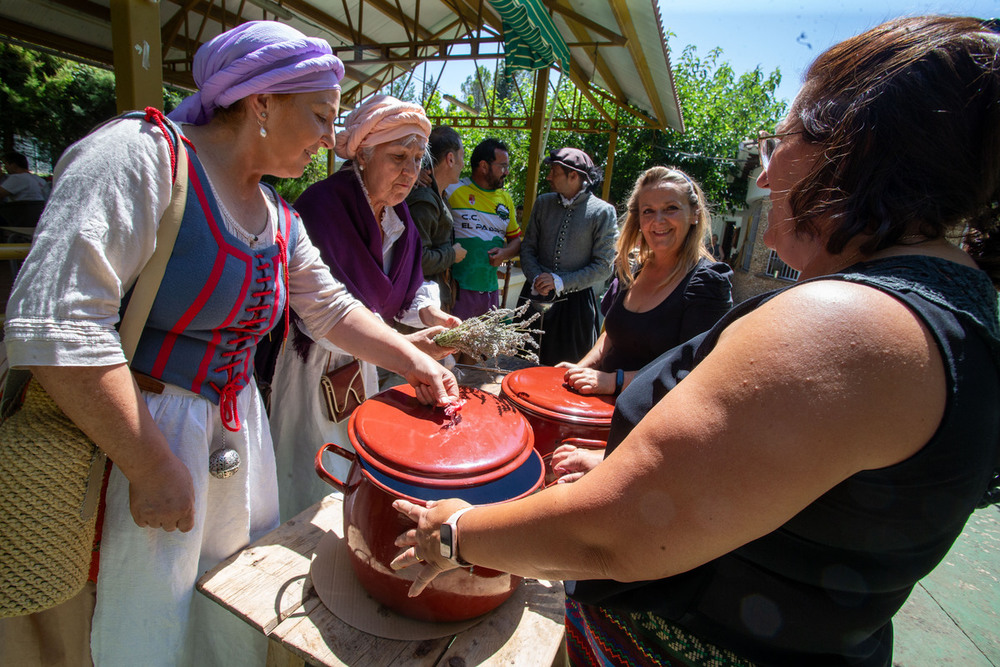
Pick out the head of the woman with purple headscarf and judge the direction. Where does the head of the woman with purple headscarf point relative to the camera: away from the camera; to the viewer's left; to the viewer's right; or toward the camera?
to the viewer's right

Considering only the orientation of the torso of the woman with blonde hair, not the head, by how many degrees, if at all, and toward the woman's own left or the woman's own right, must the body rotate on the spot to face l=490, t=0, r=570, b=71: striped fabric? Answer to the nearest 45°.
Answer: approximately 90° to the woman's own right

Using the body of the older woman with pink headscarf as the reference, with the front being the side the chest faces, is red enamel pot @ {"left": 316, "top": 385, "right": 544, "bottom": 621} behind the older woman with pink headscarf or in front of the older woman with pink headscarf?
in front

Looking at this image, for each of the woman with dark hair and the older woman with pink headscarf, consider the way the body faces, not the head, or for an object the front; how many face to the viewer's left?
1

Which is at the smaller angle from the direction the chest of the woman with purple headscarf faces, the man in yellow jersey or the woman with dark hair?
the woman with dark hair

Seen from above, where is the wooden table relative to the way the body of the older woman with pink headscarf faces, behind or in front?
in front

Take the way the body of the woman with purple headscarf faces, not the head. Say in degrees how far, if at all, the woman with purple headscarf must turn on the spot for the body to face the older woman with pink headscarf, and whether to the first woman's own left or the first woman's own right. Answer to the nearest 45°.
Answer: approximately 90° to the first woman's own left

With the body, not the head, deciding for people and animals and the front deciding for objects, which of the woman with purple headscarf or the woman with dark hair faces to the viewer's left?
the woman with dark hair

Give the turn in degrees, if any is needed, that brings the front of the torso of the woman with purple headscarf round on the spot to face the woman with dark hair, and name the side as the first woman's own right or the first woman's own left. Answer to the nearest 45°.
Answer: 0° — they already face them

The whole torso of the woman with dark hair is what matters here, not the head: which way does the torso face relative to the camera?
to the viewer's left

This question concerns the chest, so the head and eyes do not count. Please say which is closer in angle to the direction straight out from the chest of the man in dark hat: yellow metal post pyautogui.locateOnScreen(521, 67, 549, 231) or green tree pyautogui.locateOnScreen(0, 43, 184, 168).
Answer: the green tree

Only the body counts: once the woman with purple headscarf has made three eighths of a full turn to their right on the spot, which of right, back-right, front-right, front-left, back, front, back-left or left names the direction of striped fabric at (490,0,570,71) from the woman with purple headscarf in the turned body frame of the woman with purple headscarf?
back-right

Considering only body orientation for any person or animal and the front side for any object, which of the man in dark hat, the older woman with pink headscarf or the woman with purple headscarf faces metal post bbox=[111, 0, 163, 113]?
the man in dark hat

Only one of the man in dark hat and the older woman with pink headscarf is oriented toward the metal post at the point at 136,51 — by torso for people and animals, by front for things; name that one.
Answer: the man in dark hat

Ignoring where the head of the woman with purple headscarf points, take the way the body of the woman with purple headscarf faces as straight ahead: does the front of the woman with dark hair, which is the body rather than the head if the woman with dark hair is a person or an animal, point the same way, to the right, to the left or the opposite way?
the opposite way

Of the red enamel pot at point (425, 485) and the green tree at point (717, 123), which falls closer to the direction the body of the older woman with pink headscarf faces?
the red enamel pot
